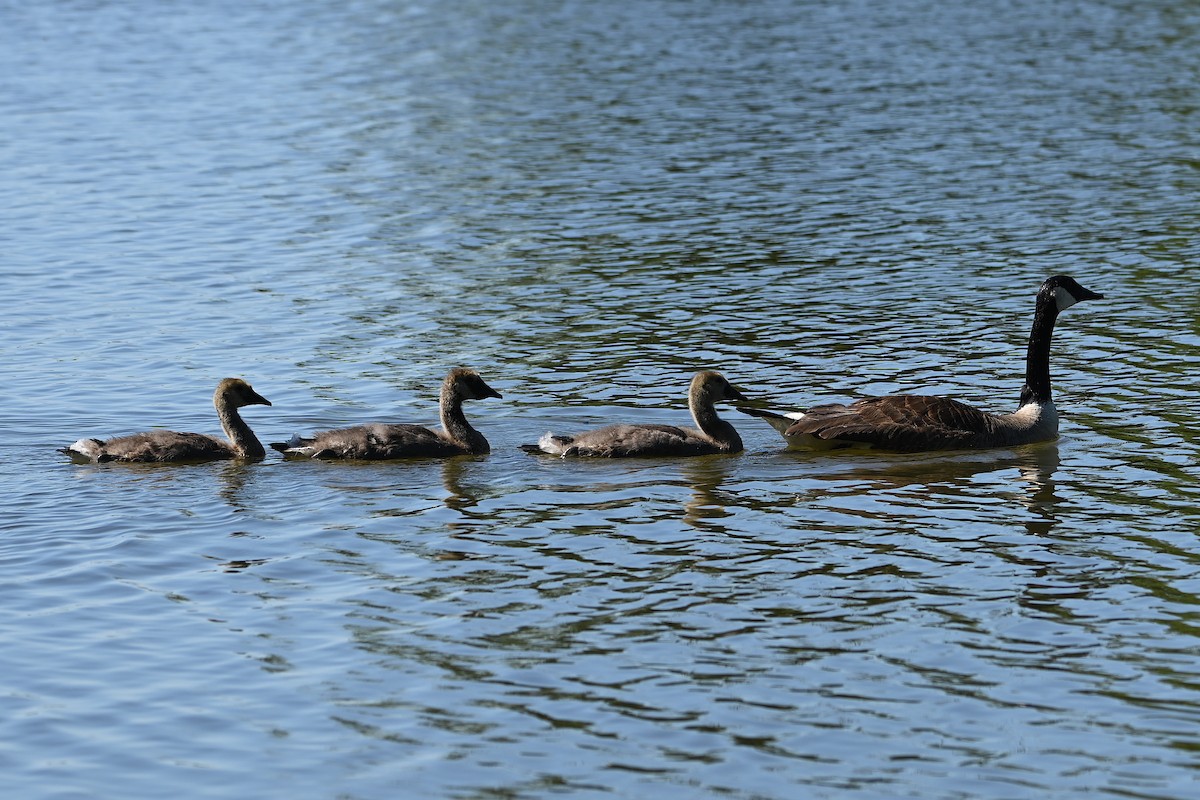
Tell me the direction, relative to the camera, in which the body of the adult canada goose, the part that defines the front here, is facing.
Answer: to the viewer's right

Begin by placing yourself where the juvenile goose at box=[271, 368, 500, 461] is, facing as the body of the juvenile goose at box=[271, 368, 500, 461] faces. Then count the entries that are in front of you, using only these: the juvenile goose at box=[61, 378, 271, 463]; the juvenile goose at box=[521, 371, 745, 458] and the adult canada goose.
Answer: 2

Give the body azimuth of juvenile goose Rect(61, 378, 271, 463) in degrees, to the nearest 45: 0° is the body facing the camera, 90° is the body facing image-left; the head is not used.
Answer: approximately 270°

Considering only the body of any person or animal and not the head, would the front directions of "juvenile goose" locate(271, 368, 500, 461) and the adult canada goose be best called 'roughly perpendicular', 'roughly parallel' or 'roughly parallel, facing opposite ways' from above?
roughly parallel

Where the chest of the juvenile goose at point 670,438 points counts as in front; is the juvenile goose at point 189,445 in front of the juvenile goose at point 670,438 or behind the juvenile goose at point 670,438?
behind

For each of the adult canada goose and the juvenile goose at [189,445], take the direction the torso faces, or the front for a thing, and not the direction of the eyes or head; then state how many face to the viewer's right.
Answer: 2

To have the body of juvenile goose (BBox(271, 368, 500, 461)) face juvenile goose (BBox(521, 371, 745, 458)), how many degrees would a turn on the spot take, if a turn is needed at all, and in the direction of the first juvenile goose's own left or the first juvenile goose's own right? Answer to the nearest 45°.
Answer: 0° — it already faces it

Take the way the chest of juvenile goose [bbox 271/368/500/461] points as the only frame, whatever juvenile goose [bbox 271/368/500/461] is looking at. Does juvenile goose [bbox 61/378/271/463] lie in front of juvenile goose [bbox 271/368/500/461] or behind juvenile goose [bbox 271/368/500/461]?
behind

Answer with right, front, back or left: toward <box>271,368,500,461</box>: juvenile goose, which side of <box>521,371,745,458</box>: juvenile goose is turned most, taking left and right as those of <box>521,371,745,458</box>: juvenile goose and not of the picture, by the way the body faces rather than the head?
back

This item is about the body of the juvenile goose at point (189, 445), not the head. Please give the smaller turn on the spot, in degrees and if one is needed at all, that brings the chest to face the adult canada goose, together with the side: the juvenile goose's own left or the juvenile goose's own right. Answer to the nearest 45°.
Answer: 0° — it already faces it

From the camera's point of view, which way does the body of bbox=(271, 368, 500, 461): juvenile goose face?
to the viewer's right

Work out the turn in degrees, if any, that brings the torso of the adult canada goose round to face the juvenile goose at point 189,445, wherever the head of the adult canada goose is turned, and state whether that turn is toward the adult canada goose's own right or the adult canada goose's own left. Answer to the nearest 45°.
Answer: approximately 180°
